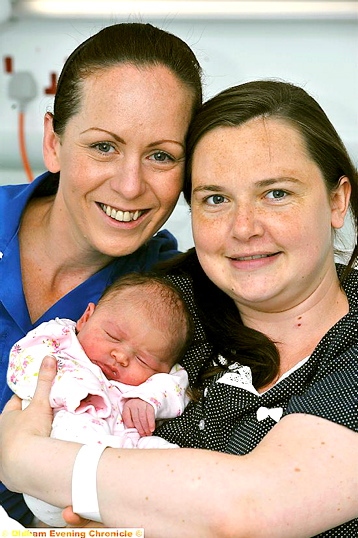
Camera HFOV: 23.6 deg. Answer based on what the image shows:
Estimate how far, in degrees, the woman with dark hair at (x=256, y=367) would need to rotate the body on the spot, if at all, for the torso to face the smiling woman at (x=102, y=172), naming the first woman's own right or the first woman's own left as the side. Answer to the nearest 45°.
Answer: approximately 90° to the first woman's own right

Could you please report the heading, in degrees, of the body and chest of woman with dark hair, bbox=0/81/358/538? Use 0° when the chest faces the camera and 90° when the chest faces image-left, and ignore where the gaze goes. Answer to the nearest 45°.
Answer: approximately 45°
